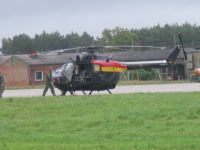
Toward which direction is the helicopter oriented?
to the viewer's left
